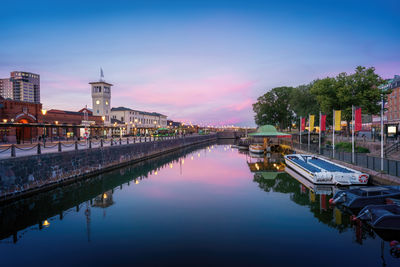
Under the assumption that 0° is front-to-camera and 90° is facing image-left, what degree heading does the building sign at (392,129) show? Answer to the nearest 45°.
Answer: approximately 45°

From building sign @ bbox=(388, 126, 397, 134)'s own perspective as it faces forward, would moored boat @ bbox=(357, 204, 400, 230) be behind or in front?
in front

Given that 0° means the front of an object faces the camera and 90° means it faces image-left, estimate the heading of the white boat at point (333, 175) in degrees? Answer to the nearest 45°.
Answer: approximately 135°

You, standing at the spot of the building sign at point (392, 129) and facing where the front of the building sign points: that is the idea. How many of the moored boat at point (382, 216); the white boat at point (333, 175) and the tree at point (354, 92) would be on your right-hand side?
1

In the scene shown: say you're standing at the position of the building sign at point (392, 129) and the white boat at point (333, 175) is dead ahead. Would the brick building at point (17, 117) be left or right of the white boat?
right

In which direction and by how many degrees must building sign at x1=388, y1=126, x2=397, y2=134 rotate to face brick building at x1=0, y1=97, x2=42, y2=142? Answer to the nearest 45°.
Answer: approximately 90° to its right

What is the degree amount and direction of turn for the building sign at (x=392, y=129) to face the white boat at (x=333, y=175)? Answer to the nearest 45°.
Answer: approximately 45° to its left

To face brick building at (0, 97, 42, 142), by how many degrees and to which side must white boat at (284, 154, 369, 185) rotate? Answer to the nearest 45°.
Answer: approximately 45° to its left

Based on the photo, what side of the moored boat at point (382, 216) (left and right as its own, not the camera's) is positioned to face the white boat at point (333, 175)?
left
